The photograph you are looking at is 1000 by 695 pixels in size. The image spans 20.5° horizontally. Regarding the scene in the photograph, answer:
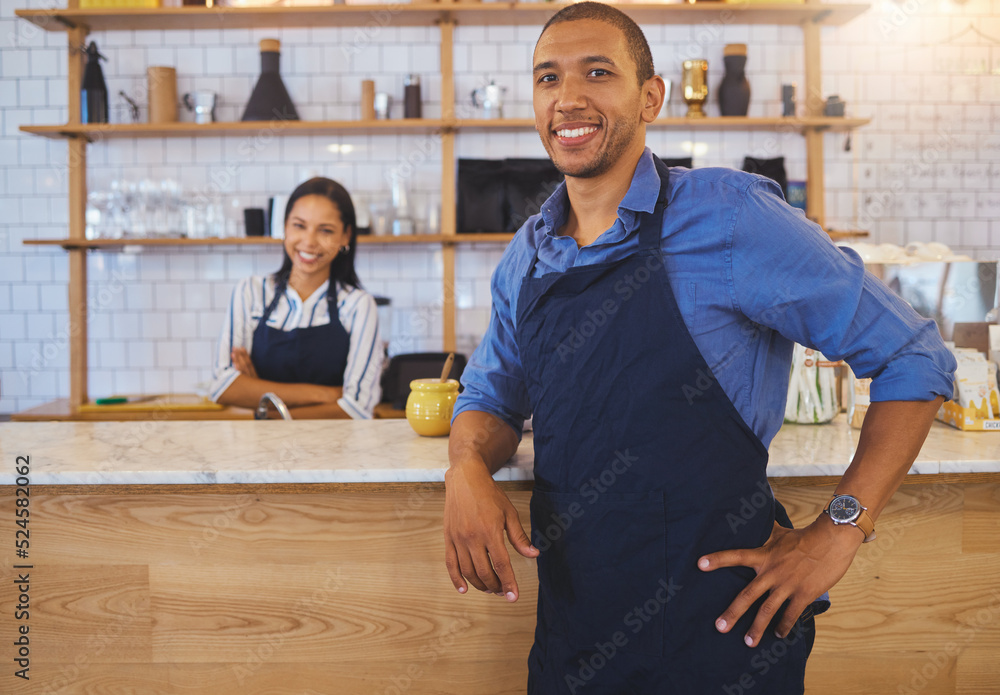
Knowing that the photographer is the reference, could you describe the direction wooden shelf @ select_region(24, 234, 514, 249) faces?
facing the viewer

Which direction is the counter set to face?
toward the camera

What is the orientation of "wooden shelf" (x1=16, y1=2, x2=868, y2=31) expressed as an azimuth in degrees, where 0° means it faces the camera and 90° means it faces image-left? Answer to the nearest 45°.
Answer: approximately 0°

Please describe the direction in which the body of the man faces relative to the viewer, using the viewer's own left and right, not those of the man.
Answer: facing the viewer and to the left of the viewer

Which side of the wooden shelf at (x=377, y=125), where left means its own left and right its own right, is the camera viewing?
front

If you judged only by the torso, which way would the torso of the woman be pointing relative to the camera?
toward the camera

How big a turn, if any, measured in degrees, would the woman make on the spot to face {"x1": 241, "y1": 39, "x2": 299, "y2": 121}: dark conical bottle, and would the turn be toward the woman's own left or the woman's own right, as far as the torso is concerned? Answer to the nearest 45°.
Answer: approximately 180°
